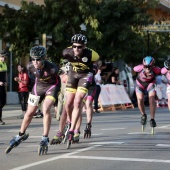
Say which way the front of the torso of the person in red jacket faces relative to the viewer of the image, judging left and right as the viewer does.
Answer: facing the viewer and to the left of the viewer

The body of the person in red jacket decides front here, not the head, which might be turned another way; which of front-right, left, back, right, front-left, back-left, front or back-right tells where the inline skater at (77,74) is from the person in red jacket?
front-left

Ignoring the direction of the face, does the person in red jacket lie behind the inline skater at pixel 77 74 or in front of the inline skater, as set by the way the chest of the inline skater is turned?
behind

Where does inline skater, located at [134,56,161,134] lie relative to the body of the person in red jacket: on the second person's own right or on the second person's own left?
on the second person's own left

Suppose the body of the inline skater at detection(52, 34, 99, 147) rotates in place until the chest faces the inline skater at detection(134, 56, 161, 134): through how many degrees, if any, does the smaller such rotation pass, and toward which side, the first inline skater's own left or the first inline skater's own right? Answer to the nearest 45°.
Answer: approximately 135° to the first inline skater's own left

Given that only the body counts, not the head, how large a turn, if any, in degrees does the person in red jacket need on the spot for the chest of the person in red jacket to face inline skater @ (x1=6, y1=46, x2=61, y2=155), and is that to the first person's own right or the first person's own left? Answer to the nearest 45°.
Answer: approximately 45° to the first person's own left

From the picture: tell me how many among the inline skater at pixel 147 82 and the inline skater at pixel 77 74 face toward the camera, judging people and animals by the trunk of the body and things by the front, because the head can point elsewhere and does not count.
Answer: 2

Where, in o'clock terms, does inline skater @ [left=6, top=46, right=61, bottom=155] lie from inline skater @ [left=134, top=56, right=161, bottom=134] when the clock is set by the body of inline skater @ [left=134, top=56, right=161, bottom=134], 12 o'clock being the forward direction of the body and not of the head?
inline skater @ [left=6, top=46, right=61, bottom=155] is roughly at 1 o'clock from inline skater @ [left=134, top=56, right=161, bottom=134].

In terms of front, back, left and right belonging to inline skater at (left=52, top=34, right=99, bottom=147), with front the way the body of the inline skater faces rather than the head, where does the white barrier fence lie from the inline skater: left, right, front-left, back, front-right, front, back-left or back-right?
back

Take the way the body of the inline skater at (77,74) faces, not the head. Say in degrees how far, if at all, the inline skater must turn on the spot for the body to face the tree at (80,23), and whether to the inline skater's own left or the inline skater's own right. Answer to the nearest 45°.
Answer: approximately 180°
